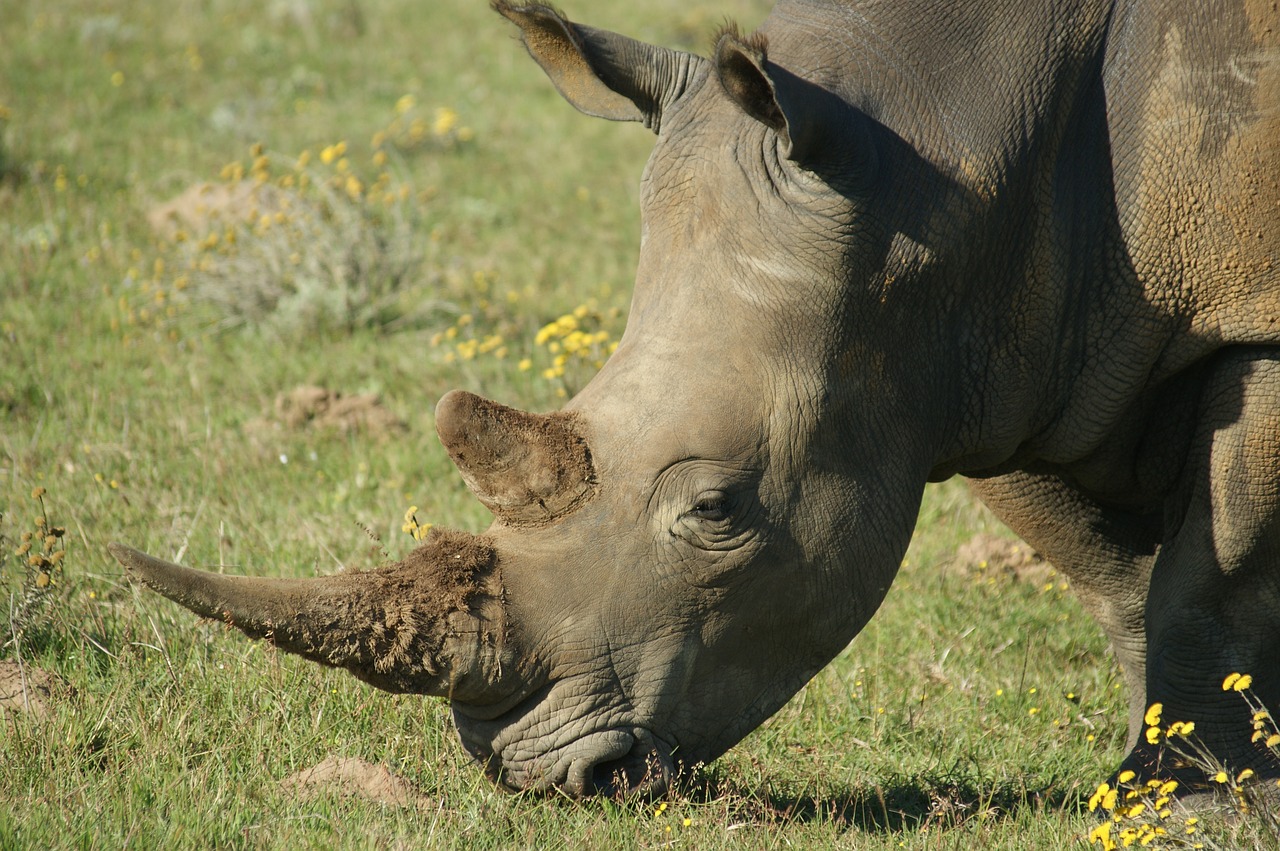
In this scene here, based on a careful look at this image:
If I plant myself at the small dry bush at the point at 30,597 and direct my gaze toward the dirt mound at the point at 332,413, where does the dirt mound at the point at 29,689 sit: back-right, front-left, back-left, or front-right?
back-right

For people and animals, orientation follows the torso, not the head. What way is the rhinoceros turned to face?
to the viewer's left

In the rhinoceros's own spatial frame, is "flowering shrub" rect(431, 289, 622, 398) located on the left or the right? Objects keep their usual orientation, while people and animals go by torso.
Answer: on its right

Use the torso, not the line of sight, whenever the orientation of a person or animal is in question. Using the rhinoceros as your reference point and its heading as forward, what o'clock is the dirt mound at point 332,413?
The dirt mound is roughly at 2 o'clock from the rhinoceros.

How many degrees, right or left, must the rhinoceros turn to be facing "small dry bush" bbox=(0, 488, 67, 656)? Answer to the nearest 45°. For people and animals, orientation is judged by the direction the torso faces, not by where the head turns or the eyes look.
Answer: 0° — it already faces it

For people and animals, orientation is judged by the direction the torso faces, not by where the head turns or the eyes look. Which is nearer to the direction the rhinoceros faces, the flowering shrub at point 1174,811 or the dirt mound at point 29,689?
the dirt mound

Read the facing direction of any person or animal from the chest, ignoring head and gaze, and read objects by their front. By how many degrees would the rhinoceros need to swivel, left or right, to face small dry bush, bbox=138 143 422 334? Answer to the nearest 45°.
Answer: approximately 45° to its right
